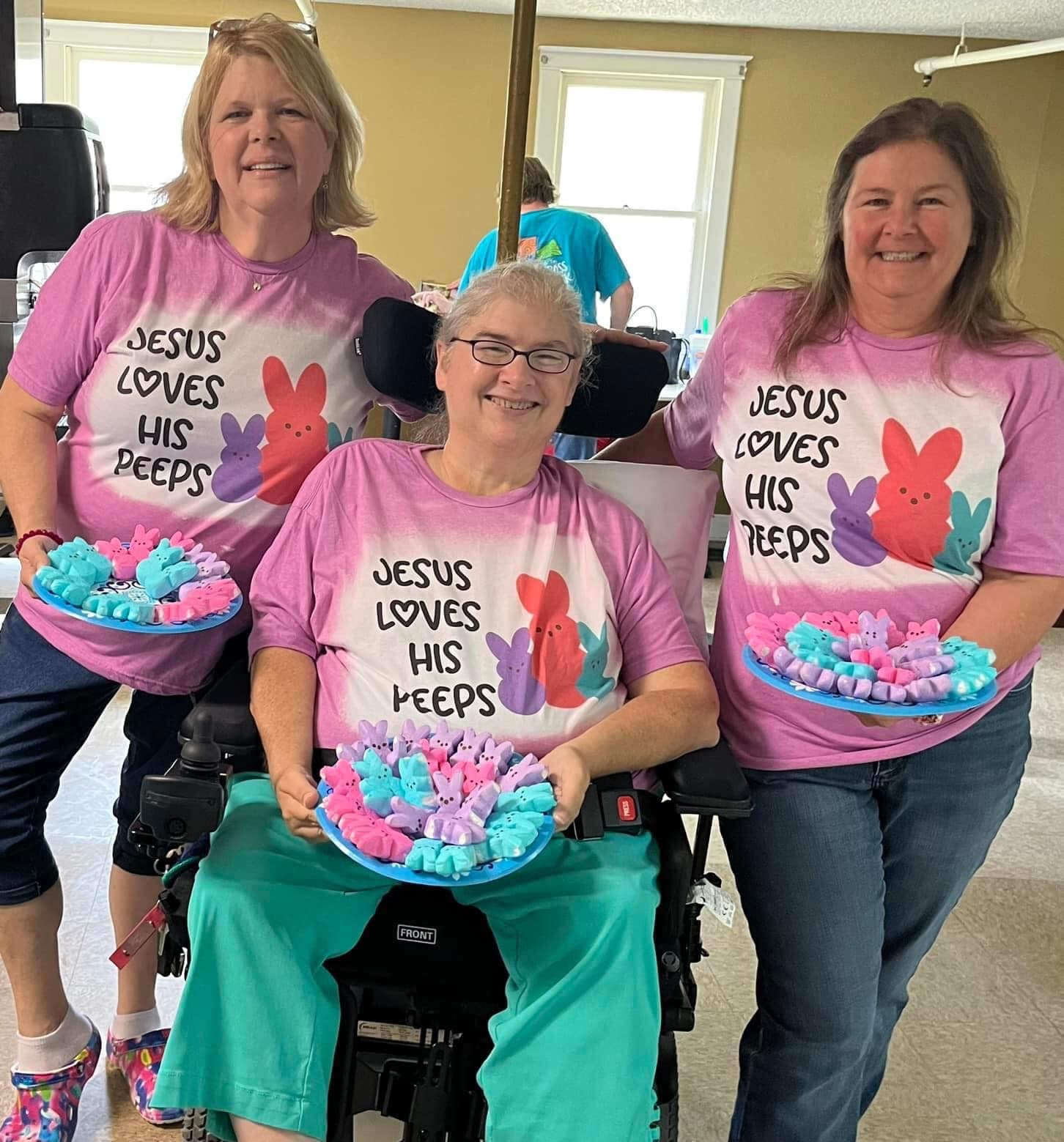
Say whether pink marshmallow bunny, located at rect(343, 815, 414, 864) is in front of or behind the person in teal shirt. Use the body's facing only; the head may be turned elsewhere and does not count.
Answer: behind

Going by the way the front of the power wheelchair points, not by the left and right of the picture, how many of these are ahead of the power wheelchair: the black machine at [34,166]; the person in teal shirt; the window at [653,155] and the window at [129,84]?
0

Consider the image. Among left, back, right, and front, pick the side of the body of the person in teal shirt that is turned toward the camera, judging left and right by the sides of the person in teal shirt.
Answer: back

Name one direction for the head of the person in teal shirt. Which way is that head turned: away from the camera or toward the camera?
away from the camera

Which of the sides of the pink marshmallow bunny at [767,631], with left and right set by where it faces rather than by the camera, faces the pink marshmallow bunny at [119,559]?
right

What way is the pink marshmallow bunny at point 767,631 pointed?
toward the camera

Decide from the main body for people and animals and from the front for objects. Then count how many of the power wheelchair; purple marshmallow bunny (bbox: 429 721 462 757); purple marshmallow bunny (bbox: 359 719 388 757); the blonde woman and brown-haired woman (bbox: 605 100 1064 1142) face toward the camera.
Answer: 5

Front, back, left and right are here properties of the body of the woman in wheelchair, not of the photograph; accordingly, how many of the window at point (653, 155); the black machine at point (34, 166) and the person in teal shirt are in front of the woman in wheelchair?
0

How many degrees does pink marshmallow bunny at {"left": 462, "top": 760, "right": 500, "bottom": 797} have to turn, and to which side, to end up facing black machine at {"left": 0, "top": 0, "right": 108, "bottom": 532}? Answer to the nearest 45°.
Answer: approximately 135° to its right

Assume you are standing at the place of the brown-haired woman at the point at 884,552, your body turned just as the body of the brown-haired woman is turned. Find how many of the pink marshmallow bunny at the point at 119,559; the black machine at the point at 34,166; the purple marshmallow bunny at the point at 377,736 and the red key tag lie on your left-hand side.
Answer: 0

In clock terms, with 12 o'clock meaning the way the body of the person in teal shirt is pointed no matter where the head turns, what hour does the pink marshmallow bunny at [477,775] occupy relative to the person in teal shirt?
The pink marshmallow bunny is roughly at 6 o'clock from the person in teal shirt.

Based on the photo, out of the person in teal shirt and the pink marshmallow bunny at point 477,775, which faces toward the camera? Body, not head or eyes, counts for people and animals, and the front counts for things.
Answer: the pink marshmallow bunny

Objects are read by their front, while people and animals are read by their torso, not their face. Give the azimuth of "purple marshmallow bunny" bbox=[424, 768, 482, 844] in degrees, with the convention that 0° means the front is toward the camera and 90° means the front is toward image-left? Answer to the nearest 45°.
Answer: approximately 0°

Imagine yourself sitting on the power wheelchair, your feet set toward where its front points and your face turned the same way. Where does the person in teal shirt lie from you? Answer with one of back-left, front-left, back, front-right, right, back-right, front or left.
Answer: back

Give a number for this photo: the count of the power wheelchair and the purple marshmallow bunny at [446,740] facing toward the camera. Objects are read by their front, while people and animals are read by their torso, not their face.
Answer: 2
